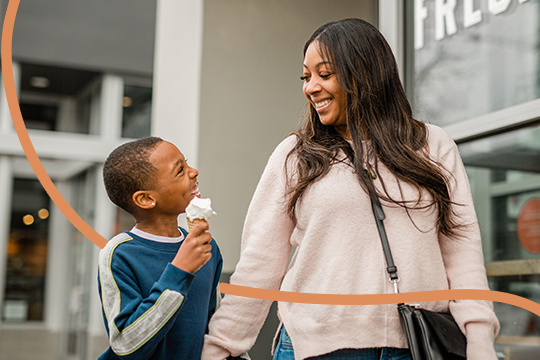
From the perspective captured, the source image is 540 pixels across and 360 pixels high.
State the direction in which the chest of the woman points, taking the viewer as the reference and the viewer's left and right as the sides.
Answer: facing the viewer

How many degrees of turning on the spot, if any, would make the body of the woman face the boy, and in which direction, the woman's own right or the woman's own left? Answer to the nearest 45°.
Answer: approximately 90° to the woman's own right

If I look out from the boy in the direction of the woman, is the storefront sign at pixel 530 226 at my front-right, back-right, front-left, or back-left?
front-left

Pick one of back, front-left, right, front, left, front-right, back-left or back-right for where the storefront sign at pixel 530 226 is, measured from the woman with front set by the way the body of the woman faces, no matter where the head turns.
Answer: back-left

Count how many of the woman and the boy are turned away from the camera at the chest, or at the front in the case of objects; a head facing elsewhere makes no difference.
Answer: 0

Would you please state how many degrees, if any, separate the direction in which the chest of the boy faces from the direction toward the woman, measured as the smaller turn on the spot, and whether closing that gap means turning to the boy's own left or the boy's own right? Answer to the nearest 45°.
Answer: approximately 45° to the boy's own left

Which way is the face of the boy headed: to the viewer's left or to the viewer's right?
to the viewer's right

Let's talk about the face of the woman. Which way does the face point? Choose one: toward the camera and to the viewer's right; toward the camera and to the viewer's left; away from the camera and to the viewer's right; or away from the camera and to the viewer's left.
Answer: toward the camera and to the viewer's left

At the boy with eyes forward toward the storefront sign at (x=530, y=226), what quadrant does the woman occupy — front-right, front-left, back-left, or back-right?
front-right

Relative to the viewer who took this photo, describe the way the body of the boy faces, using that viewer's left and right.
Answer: facing the viewer and to the right of the viewer

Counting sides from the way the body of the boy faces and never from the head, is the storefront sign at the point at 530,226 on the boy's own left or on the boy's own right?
on the boy's own left
